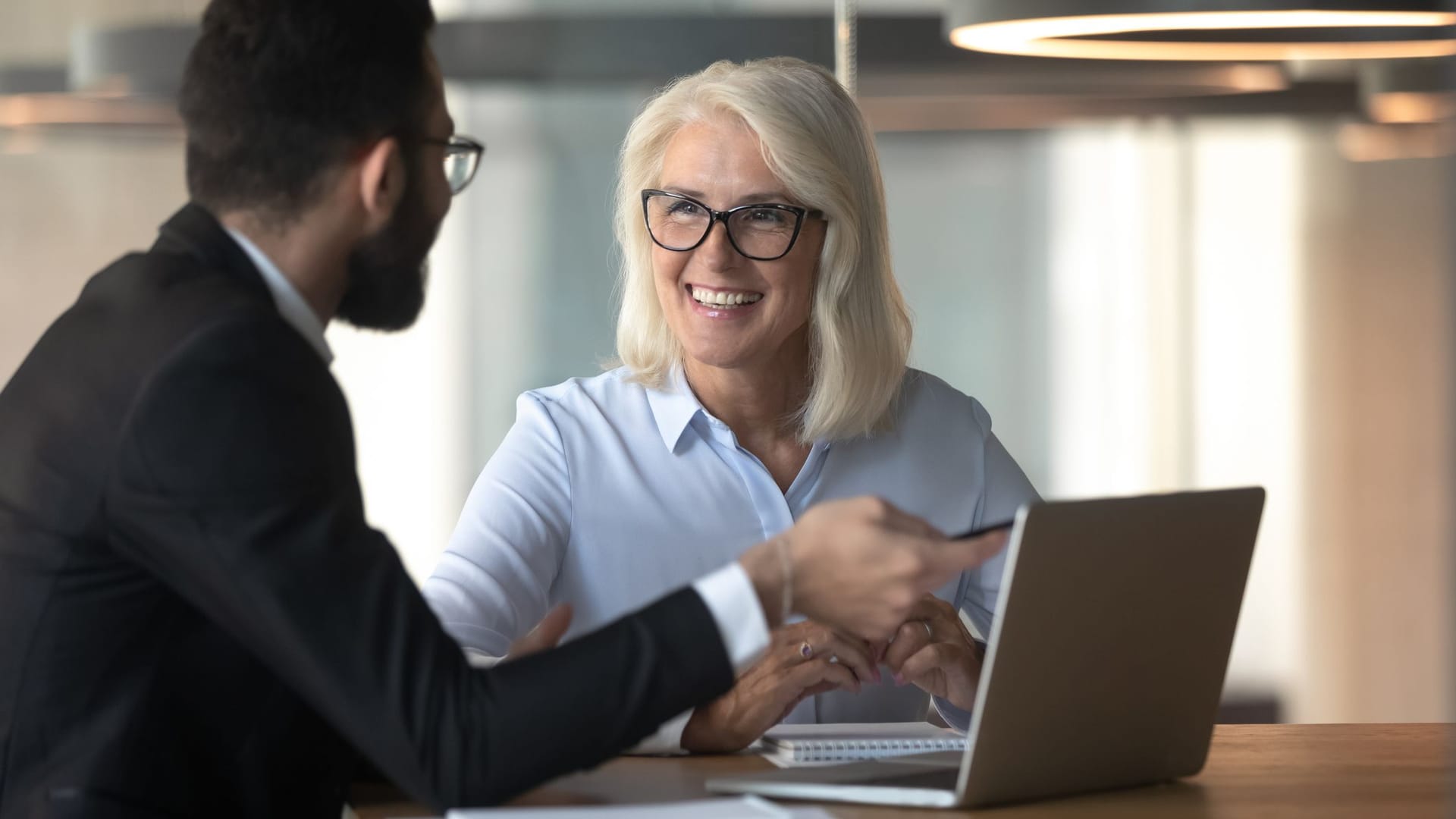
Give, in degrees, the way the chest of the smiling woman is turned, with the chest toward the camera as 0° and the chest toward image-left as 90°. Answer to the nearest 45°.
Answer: approximately 0°

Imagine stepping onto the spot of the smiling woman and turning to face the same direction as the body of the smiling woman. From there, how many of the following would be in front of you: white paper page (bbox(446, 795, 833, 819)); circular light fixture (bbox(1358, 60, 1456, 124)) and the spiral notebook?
2

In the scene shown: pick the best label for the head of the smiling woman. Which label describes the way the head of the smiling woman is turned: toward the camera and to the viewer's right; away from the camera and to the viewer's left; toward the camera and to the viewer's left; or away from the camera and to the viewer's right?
toward the camera and to the viewer's left

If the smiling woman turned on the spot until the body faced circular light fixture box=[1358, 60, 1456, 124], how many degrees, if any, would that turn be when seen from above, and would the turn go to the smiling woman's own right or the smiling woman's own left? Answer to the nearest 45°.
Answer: approximately 135° to the smiling woman's own left

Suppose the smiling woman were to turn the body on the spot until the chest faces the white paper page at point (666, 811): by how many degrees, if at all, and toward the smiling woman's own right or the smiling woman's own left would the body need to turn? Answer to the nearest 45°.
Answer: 0° — they already face it

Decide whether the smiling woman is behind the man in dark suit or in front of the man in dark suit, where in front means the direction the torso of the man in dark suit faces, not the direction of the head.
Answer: in front

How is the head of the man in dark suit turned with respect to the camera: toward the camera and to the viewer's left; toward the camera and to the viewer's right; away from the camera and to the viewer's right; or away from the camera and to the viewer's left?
away from the camera and to the viewer's right

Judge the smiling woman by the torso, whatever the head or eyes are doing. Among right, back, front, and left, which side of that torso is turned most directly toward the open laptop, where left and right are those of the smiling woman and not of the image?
front

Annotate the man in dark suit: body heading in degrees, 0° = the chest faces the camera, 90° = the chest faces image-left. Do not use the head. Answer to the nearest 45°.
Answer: approximately 225°

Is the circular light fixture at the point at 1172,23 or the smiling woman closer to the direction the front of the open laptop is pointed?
the smiling woman

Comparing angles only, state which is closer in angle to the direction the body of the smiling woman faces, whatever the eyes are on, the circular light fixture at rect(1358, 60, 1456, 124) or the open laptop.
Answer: the open laptop

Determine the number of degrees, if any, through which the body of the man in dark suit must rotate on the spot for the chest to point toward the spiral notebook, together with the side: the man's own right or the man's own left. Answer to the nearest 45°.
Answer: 0° — they already face it

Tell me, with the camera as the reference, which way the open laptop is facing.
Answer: facing away from the viewer and to the left of the viewer

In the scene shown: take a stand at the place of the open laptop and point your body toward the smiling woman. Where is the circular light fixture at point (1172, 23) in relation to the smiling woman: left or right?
right
